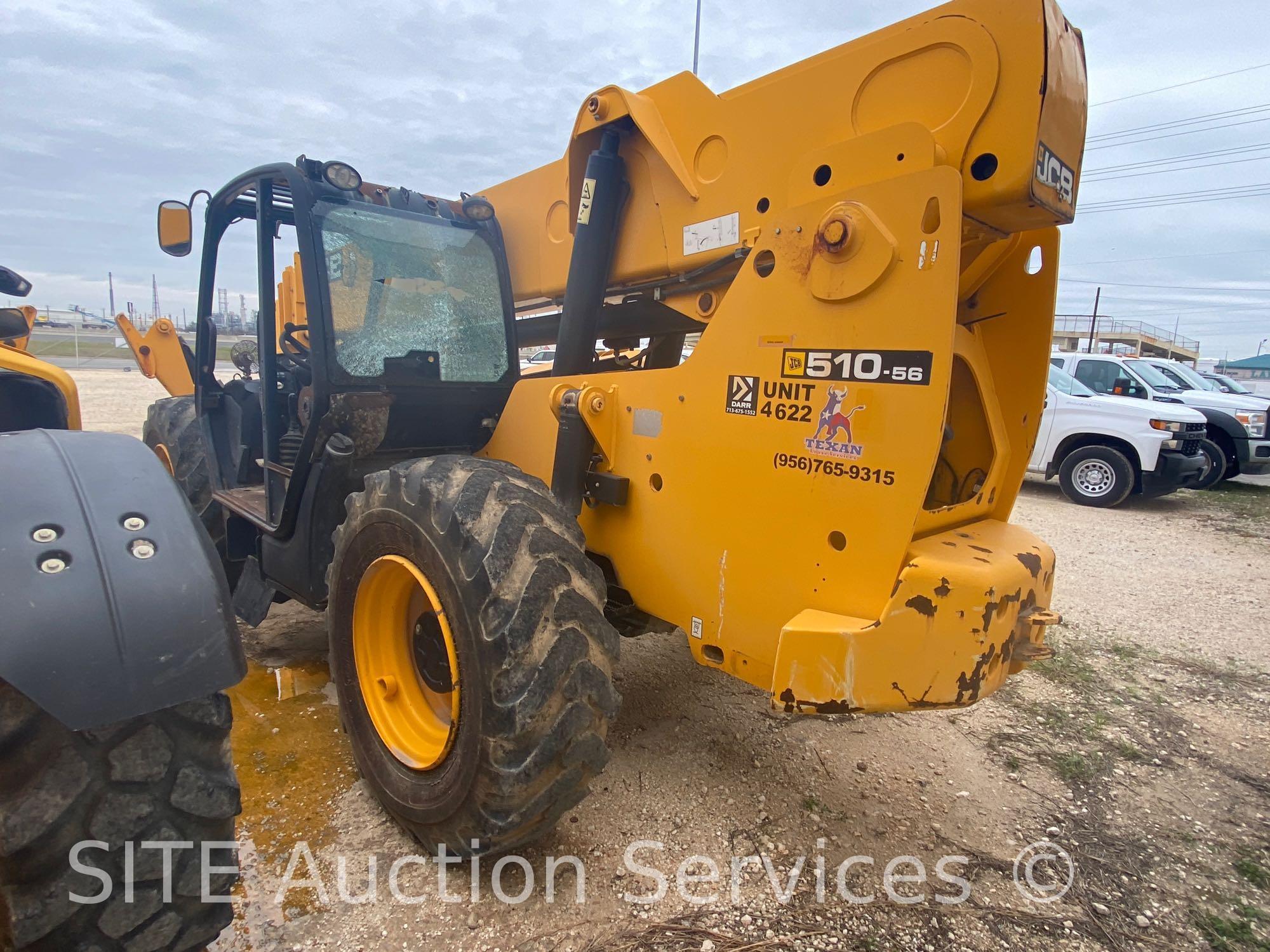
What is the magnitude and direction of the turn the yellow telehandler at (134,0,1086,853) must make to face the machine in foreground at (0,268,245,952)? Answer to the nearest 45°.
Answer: approximately 90° to its left

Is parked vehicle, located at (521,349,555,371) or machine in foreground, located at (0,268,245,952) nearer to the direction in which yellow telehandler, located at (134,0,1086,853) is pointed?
the parked vehicle

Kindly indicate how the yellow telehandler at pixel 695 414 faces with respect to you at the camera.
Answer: facing away from the viewer and to the left of the viewer

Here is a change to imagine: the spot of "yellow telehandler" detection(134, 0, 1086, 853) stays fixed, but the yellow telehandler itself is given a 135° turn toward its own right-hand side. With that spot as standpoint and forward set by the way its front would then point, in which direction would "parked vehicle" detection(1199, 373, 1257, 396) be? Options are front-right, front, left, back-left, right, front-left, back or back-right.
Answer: front-left

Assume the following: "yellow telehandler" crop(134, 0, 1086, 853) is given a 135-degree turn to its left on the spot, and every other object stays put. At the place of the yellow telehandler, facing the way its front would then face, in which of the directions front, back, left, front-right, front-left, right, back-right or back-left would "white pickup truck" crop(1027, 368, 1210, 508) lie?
back-left
